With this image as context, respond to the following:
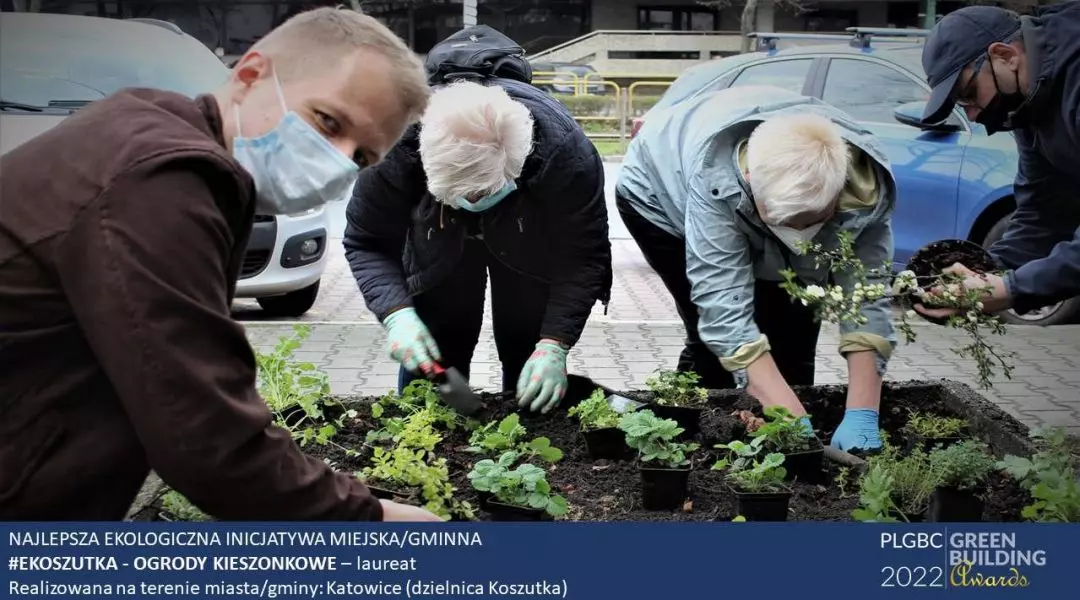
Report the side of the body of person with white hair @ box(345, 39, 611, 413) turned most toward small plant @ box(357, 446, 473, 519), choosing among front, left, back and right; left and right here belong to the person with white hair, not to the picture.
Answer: front

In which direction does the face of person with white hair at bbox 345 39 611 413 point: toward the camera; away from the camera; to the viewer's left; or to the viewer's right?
toward the camera

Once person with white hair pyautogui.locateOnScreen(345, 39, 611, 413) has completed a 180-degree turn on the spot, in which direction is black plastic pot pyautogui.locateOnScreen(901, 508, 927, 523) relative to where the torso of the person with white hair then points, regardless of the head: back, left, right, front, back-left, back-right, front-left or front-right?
back-right

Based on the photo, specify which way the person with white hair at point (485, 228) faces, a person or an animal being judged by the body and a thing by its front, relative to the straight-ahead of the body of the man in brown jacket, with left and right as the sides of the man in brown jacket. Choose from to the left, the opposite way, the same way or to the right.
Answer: to the right

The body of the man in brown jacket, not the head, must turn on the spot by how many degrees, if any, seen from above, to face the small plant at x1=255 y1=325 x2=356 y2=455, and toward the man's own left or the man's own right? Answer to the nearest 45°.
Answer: approximately 90° to the man's own left

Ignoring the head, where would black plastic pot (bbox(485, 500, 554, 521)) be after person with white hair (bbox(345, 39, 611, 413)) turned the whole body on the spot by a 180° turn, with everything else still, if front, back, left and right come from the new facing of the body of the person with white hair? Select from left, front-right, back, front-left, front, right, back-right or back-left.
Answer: back

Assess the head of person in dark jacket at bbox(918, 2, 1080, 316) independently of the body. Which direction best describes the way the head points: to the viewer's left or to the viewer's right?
to the viewer's left

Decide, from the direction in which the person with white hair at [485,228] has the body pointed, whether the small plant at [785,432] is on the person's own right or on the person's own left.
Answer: on the person's own left

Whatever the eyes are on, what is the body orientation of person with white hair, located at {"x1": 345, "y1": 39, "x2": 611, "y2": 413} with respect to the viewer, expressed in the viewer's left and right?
facing the viewer

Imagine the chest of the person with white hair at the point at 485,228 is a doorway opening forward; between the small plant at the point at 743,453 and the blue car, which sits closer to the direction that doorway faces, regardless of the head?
the small plant

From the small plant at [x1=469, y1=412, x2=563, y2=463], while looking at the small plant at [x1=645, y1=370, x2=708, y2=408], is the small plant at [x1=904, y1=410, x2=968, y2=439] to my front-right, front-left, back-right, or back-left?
front-right

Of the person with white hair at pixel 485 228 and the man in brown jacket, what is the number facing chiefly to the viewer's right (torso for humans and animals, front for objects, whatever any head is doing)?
1

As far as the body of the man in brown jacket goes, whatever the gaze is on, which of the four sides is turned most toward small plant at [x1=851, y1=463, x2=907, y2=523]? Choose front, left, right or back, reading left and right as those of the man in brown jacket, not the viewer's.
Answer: front

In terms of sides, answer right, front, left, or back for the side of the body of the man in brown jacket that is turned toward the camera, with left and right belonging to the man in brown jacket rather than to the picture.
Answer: right

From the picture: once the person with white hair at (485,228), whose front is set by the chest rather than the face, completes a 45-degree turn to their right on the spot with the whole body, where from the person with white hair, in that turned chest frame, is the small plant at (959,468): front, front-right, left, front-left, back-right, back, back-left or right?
left
